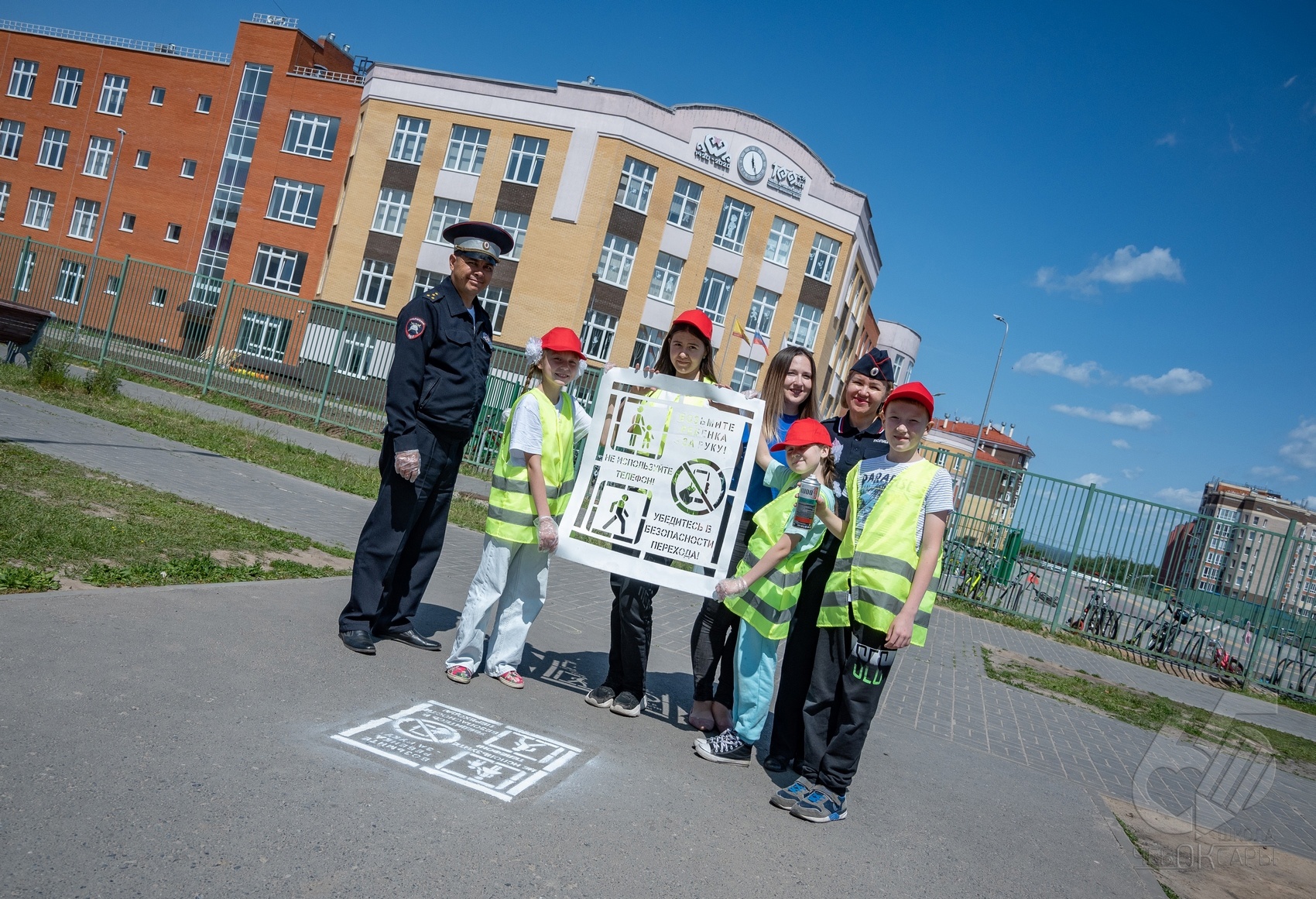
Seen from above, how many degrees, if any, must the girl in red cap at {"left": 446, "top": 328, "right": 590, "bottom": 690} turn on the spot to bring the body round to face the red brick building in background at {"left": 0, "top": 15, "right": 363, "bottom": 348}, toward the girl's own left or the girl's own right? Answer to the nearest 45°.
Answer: approximately 180°

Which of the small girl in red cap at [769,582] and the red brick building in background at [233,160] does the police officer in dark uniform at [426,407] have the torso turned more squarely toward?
the small girl in red cap

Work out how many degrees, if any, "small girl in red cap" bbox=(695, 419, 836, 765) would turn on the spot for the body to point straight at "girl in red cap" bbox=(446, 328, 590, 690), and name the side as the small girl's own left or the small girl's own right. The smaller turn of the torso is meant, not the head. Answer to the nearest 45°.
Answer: approximately 45° to the small girl's own right

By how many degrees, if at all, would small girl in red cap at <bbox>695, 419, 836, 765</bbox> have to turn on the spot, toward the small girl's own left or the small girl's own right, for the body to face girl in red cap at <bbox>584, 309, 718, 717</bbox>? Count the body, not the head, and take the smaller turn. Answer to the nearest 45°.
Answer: approximately 45° to the small girl's own right

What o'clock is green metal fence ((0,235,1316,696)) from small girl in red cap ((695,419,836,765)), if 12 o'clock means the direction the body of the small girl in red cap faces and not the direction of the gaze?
The green metal fence is roughly at 5 o'clock from the small girl in red cap.

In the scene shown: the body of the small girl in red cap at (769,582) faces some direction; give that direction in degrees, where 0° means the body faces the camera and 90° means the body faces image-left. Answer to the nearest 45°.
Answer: approximately 45°

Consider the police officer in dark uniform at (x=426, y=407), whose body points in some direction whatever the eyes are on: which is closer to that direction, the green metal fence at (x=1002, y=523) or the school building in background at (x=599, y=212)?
the green metal fence

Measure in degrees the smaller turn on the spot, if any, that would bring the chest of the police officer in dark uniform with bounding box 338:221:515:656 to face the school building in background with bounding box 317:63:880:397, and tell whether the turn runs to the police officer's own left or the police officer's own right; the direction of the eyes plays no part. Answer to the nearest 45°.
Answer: approximately 135° to the police officer's own left

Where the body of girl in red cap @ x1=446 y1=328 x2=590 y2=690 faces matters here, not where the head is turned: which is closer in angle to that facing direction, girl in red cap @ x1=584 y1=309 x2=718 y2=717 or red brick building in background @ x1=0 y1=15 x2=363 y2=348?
the girl in red cap
